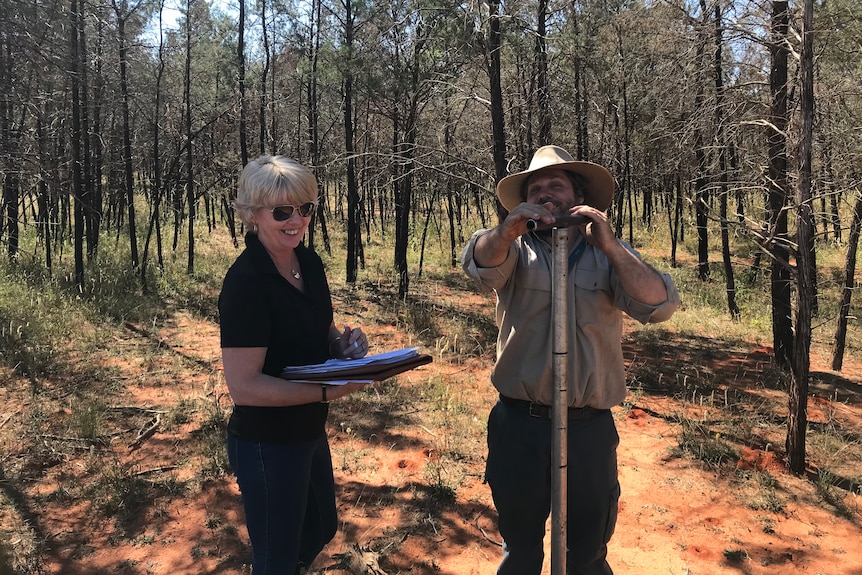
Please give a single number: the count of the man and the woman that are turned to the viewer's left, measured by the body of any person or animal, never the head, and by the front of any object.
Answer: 0

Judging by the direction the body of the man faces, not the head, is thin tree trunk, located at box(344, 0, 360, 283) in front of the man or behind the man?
behind

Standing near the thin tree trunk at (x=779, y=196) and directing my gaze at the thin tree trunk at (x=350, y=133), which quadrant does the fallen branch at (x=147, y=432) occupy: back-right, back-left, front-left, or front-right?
front-left

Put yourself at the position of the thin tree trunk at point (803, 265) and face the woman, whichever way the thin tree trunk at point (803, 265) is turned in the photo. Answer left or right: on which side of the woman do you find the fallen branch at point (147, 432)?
right

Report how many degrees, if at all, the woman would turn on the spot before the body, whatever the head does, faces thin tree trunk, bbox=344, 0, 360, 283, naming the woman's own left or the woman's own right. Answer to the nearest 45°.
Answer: approximately 135° to the woman's own left

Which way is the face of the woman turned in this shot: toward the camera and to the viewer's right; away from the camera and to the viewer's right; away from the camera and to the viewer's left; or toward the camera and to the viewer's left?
toward the camera and to the viewer's right

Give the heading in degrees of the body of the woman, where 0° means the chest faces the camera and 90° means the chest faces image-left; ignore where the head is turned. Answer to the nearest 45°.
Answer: approximately 315°

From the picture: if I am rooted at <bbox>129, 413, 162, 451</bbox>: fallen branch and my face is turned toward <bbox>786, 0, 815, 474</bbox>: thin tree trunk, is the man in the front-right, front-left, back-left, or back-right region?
front-right

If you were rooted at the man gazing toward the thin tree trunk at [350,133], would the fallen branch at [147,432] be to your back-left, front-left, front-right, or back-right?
front-left

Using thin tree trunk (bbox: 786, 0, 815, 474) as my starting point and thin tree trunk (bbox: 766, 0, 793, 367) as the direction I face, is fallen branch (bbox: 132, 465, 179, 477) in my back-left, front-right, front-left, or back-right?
back-left

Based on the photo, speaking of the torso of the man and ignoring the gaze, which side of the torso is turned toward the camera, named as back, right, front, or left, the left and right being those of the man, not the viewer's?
front

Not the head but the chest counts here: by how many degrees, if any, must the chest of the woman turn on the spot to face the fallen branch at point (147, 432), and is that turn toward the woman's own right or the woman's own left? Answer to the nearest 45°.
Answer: approximately 135° to the woman's own left
